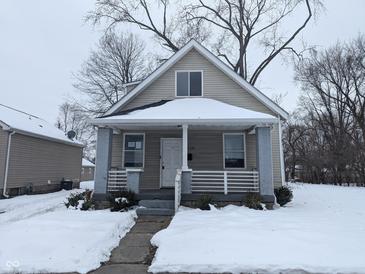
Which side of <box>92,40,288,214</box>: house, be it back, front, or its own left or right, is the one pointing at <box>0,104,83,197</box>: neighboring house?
right

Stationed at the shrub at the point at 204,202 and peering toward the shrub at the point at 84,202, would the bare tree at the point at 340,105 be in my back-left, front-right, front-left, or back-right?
back-right

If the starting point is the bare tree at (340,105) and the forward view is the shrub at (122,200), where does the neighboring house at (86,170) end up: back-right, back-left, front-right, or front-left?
front-right

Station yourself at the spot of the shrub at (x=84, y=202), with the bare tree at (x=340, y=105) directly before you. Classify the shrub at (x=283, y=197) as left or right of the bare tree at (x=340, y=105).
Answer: right

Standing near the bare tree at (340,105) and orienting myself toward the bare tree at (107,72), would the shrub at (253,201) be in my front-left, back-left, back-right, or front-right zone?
front-left

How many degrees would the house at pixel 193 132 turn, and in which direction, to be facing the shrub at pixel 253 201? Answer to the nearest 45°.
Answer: approximately 45° to its left

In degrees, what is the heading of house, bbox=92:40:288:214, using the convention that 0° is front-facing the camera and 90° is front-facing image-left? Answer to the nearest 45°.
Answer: approximately 0°

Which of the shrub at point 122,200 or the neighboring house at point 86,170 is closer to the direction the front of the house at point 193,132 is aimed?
the shrub

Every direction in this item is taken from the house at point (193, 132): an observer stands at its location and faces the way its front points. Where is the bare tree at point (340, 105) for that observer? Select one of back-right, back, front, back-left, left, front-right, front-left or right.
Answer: back-left

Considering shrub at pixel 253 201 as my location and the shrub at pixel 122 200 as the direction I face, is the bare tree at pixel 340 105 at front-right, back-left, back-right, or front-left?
back-right

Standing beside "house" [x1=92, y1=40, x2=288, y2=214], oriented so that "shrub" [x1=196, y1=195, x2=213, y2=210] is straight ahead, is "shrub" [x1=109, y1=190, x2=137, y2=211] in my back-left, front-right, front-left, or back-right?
front-right

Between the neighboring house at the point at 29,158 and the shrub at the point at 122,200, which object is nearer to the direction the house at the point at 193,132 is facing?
the shrub

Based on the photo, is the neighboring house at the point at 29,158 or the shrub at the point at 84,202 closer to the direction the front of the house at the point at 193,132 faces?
the shrub

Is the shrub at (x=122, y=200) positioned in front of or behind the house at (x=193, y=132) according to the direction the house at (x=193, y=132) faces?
in front

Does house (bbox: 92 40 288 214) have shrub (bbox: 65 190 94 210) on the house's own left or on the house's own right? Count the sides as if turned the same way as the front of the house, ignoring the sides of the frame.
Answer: on the house's own right

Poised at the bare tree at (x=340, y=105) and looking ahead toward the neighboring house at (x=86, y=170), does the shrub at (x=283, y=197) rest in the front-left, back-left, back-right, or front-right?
front-left
